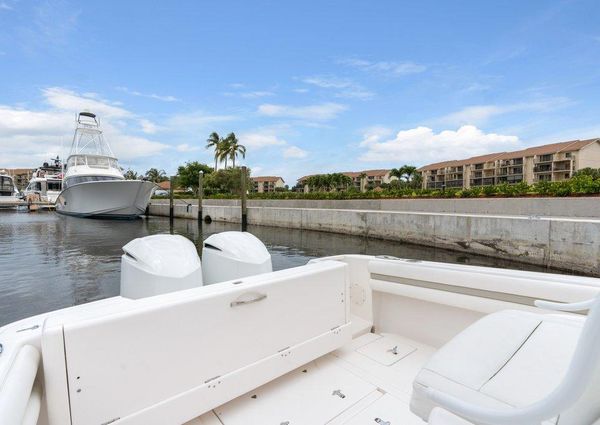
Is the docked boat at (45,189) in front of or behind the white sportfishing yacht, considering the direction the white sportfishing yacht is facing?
behind

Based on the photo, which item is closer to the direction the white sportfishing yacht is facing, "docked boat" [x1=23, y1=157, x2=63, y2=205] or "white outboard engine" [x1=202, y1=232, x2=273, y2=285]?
the white outboard engine

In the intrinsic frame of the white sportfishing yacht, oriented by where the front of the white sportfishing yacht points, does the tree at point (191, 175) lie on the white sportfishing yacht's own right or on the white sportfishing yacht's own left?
on the white sportfishing yacht's own left

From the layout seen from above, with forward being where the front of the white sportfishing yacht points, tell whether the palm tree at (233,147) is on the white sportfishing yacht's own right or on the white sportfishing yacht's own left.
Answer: on the white sportfishing yacht's own left

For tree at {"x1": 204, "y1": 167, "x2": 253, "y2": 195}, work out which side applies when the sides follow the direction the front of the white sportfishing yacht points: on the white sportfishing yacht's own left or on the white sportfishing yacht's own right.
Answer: on the white sportfishing yacht's own left

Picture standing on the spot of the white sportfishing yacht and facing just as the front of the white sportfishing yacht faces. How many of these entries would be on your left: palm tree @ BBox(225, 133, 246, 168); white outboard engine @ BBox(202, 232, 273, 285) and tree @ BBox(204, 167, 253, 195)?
2
